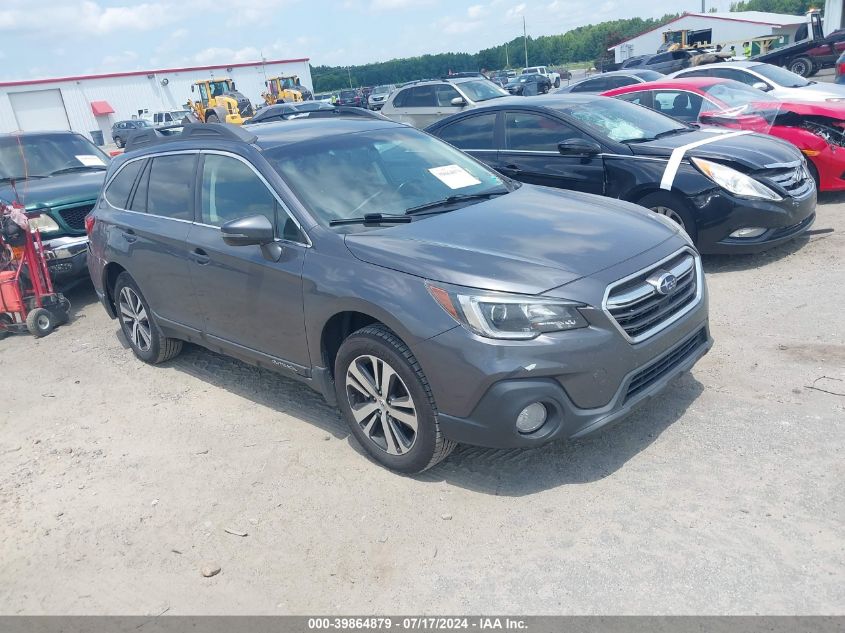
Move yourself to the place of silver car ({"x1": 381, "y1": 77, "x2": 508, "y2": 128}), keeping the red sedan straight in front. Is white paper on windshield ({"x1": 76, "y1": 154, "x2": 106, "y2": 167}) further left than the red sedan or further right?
right

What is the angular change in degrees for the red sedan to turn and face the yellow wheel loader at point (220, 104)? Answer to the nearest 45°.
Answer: approximately 180°

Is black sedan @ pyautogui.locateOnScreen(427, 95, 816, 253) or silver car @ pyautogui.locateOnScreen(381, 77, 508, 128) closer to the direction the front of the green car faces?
the black sedan

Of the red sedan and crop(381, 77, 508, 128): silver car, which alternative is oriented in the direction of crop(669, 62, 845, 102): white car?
crop(381, 77, 508, 128): silver car

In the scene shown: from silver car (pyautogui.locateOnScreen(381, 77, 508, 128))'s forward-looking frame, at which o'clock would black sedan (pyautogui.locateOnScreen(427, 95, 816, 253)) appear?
The black sedan is roughly at 1 o'clock from the silver car.

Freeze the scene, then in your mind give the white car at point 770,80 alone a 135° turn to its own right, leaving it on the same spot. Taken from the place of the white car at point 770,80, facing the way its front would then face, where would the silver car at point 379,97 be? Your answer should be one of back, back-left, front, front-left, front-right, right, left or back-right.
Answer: front-right

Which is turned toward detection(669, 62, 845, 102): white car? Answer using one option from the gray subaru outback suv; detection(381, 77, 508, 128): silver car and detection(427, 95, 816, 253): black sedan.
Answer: detection(381, 77, 508, 128): silver car

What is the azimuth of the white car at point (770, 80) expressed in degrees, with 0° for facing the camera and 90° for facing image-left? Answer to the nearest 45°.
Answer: approximately 315°

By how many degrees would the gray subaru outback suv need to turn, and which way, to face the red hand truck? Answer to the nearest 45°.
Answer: approximately 180°

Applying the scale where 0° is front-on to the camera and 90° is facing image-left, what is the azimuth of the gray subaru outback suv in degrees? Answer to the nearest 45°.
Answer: approximately 315°

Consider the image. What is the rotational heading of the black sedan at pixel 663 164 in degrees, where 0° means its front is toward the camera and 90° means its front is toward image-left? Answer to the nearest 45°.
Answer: approximately 315°

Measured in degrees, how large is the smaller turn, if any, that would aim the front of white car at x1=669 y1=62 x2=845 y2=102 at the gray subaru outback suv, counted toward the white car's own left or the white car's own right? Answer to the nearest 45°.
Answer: approximately 45° to the white car's own right

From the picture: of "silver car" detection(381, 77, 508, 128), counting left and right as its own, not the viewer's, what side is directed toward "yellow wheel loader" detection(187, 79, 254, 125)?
back
